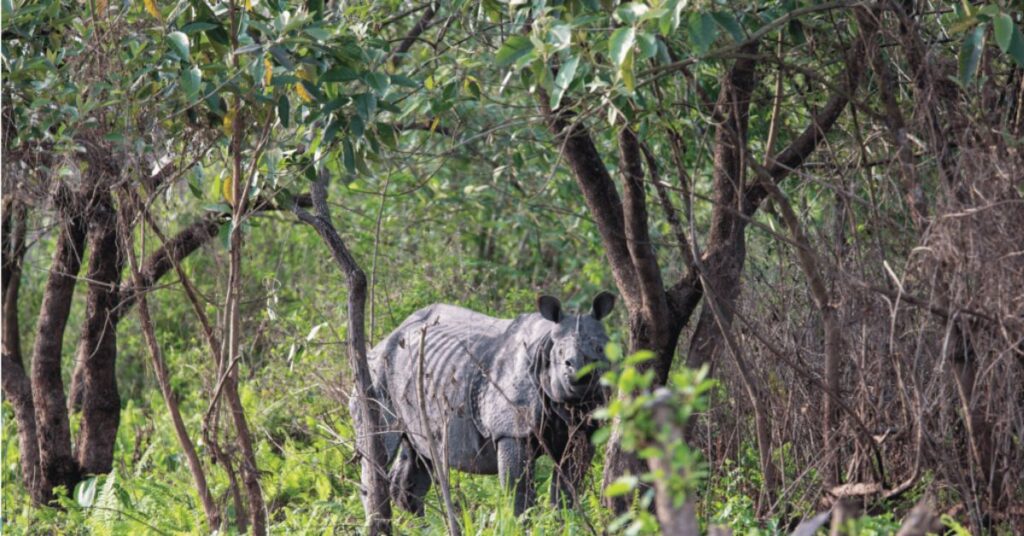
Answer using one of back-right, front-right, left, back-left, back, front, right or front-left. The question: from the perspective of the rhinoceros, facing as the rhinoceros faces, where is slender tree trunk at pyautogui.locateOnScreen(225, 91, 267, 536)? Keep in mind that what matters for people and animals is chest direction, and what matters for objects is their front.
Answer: right

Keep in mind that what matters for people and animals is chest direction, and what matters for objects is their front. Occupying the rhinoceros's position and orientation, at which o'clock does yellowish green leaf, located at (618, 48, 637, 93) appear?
The yellowish green leaf is roughly at 1 o'clock from the rhinoceros.

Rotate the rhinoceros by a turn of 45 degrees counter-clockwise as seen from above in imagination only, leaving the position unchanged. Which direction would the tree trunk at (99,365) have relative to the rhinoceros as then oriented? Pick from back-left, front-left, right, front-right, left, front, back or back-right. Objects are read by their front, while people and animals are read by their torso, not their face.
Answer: back-left

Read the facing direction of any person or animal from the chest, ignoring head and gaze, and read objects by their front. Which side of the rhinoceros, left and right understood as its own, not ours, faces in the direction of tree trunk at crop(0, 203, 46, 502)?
back

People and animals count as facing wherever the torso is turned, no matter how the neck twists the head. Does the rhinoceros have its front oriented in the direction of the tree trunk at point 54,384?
no

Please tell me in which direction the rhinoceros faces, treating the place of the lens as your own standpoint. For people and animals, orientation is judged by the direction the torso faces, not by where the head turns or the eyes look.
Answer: facing the viewer and to the right of the viewer

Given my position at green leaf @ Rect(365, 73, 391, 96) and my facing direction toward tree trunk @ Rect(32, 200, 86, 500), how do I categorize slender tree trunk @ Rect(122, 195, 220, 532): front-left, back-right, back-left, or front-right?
front-left
